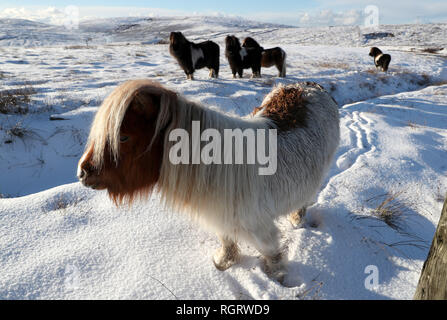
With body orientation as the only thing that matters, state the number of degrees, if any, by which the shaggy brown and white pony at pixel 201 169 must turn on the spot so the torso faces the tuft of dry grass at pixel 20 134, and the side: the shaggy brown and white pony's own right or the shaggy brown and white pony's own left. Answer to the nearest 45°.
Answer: approximately 90° to the shaggy brown and white pony's own right

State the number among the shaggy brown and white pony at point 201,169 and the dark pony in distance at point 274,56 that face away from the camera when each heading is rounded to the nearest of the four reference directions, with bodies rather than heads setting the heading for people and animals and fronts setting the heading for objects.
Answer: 0

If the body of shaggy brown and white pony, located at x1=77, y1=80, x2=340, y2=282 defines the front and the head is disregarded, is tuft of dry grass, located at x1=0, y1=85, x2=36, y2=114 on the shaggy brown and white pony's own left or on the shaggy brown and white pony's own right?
on the shaggy brown and white pony's own right

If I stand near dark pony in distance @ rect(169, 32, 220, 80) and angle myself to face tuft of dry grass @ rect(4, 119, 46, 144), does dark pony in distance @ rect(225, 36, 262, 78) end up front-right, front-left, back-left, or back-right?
back-left

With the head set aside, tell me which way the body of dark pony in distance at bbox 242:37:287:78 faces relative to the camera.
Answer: to the viewer's left

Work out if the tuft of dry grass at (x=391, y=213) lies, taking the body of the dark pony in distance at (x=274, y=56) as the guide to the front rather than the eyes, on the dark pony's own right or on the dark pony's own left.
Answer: on the dark pony's own left

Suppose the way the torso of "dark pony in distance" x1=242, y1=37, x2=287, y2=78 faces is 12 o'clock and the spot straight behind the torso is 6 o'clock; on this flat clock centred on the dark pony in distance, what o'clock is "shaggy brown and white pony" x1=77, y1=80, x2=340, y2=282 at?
The shaggy brown and white pony is roughly at 9 o'clock from the dark pony in distance.

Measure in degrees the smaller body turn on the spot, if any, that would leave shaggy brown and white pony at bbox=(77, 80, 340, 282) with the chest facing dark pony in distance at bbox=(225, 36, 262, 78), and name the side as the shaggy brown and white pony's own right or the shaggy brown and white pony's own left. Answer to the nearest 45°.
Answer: approximately 135° to the shaggy brown and white pony's own right

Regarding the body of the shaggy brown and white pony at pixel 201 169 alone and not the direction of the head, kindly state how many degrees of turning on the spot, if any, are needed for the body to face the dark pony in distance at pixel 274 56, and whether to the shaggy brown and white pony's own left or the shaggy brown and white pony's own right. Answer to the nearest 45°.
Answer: approximately 135° to the shaggy brown and white pony's own right

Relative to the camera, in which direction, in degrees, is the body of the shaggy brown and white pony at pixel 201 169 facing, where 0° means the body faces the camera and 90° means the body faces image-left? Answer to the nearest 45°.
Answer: approximately 45°
